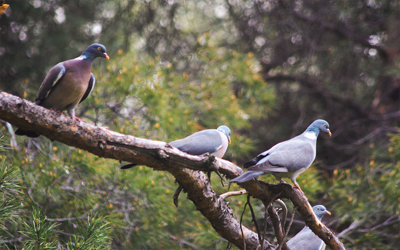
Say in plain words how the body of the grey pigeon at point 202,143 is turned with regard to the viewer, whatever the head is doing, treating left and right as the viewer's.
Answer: facing to the right of the viewer

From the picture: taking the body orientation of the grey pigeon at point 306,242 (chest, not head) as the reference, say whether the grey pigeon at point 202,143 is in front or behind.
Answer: behind

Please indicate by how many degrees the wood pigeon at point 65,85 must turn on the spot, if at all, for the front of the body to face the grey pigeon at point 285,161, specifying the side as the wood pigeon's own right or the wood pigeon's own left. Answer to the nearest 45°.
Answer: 0° — it already faces it

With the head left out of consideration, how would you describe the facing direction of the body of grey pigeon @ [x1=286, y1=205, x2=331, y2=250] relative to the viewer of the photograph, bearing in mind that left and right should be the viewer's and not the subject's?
facing to the right of the viewer

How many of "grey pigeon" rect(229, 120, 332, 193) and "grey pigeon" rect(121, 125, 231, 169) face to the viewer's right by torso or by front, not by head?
2

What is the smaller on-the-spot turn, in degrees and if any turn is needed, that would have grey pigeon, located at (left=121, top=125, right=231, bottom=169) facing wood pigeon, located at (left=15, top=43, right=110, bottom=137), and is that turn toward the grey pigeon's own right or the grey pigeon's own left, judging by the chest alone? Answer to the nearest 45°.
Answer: approximately 180°

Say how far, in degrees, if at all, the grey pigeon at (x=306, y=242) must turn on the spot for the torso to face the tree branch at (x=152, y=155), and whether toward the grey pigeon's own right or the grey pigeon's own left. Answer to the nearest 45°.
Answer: approximately 135° to the grey pigeon's own right

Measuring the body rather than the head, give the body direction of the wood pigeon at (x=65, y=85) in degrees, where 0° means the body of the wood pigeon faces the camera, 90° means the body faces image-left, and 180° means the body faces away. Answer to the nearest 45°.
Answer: approximately 315°

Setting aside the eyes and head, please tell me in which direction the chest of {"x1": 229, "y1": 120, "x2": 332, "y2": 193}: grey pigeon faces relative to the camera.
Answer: to the viewer's right
